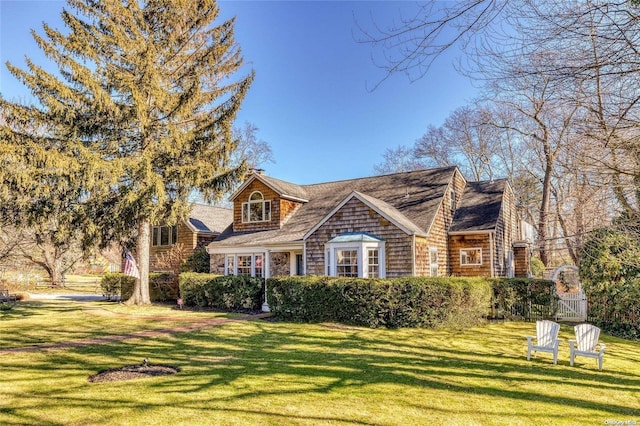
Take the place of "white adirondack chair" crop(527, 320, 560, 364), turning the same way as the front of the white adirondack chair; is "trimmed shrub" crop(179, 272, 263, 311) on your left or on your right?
on your right

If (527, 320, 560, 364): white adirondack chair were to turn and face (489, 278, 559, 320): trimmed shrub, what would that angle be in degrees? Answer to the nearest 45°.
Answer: approximately 135° to its right

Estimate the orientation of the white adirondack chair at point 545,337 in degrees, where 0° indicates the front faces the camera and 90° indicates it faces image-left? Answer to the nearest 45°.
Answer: approximately 45°

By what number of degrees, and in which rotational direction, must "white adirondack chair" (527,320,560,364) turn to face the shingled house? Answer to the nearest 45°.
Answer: approximately 90° to its right
